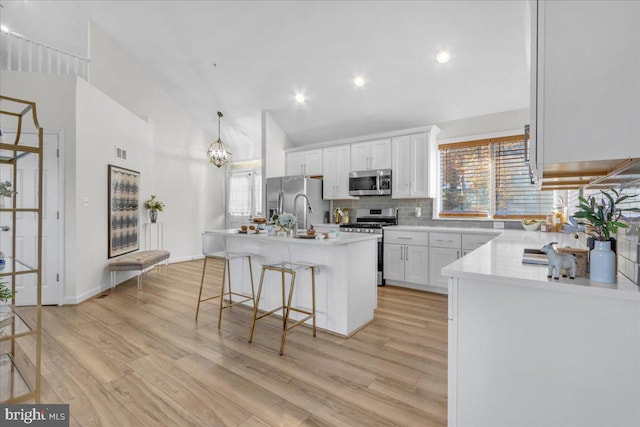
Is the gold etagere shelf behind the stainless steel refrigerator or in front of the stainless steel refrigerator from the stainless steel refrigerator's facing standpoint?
in front

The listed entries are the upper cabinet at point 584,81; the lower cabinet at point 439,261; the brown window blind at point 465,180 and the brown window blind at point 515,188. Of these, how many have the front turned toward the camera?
3

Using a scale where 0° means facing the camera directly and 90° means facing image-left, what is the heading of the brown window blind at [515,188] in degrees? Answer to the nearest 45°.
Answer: approximately 0°

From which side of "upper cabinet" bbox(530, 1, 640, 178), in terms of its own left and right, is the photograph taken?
left

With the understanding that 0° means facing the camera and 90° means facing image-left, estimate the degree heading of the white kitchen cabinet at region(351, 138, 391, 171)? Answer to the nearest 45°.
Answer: approximately 45°

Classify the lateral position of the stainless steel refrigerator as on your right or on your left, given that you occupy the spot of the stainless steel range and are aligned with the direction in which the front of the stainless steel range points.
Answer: on your right

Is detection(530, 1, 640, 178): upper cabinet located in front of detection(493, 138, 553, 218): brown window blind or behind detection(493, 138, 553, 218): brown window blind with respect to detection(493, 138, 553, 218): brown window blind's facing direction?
in front

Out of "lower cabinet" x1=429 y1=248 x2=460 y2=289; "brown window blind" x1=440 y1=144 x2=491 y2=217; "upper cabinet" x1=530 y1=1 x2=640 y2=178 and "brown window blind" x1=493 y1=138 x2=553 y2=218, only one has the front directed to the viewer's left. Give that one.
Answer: the upper cabinet

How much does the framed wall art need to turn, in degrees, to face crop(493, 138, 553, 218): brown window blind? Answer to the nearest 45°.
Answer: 0° — it already faces it

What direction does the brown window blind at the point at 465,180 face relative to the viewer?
toward the camera

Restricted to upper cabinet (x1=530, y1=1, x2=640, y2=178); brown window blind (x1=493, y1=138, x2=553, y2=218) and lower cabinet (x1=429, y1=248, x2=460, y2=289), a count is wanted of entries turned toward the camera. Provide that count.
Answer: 2

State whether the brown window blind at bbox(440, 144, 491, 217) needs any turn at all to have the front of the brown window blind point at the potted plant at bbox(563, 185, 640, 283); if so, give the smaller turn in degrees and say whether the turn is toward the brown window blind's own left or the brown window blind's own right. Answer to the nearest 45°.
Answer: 0° — it already faces it

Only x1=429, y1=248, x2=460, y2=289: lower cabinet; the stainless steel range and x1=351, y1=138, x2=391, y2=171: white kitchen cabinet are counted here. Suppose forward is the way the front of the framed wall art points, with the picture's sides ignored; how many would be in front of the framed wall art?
3

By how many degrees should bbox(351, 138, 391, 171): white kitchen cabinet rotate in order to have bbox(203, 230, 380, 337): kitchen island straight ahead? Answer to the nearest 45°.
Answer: approximately 45° to its left
